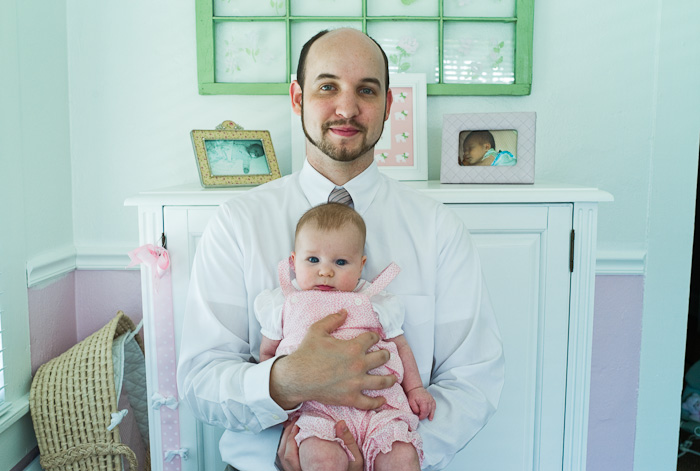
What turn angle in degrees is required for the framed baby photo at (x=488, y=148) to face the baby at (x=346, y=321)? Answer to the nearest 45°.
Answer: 0° — it already faces them

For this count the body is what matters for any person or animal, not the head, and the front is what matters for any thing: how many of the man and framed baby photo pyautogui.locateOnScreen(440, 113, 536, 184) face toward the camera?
2

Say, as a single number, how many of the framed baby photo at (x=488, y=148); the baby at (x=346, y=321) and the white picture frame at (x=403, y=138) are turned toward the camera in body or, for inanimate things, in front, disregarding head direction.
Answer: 3

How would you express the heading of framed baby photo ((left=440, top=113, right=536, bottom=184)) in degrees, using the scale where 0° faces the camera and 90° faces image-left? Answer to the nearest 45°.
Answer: approximately 0°

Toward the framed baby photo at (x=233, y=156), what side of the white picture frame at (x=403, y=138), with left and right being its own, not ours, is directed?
right

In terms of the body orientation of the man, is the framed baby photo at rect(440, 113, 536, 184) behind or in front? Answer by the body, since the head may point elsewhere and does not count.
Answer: behind

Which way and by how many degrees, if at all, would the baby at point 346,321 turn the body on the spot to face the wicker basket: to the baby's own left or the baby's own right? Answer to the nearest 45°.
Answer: approximately 135° to the baby's own right

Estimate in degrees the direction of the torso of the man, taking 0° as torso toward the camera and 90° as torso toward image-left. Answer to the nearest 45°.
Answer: approximately 0°
